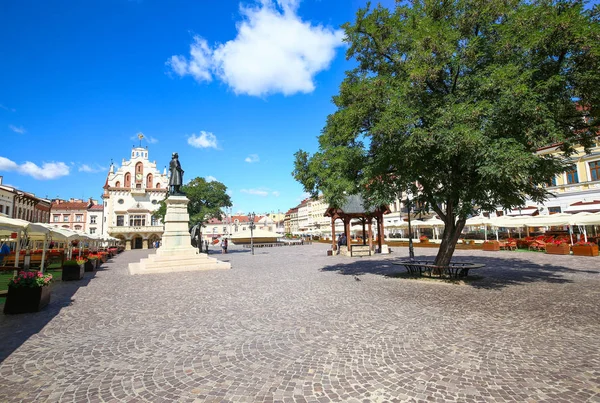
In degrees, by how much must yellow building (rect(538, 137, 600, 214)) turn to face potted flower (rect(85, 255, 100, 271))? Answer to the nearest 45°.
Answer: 0° — it already faces it

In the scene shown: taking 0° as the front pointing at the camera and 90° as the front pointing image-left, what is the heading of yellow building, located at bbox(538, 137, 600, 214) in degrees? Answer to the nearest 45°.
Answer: approximately 45°

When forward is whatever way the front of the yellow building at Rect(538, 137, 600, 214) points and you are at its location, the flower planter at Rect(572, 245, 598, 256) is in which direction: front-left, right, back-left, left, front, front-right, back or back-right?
front-left

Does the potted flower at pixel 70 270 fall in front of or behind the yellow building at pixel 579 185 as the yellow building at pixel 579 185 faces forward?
in front

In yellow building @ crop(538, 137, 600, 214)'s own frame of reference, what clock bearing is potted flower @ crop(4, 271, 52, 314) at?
The potted flower is roughly at 11 o'clock from the yellow building.

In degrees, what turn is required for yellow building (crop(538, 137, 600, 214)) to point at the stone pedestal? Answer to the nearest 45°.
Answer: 0° — it already faces it

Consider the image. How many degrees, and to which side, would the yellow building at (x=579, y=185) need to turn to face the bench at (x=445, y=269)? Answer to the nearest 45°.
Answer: approximately 45° to its left

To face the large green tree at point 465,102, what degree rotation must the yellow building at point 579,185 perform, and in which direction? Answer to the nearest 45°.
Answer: approximately 45° to its left
